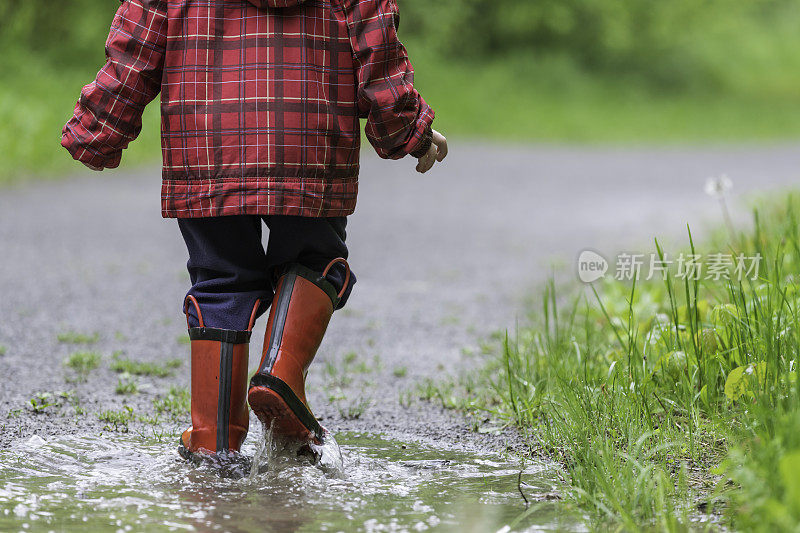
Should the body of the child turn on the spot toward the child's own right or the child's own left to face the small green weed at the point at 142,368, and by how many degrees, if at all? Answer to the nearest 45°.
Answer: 0° — they already face it

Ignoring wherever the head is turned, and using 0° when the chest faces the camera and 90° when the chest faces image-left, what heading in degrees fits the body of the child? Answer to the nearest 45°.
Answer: approximately 180°
